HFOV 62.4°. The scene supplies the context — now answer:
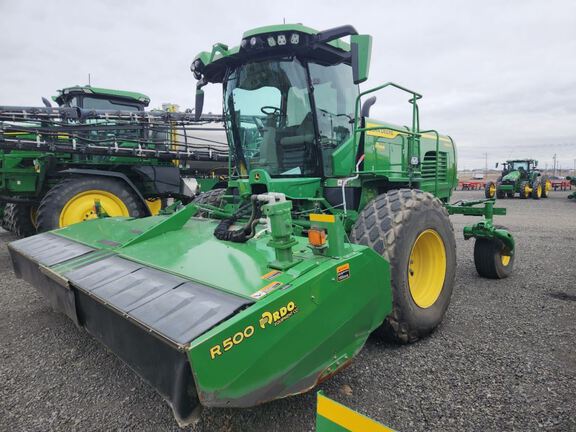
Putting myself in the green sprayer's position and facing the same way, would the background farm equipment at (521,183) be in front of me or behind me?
behind

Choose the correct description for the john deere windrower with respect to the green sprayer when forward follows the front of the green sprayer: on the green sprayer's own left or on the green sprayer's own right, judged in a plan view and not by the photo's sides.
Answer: on the green sprayer's own left

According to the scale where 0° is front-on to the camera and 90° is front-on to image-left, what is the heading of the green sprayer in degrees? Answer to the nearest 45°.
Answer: approximately 45°

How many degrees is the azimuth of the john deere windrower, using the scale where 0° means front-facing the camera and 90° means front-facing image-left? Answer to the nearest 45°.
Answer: approximately 45°

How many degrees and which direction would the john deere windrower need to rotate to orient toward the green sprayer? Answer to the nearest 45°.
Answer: approximately 90° to its right

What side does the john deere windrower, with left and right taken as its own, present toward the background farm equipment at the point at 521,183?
back
